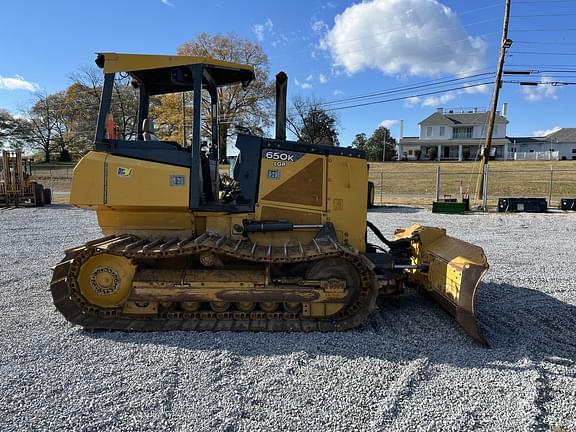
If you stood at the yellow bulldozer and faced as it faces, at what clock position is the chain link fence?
The chain link fence is roughly at 10 o'clock from the yellow bulldozer.

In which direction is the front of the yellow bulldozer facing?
to the viewer's right
